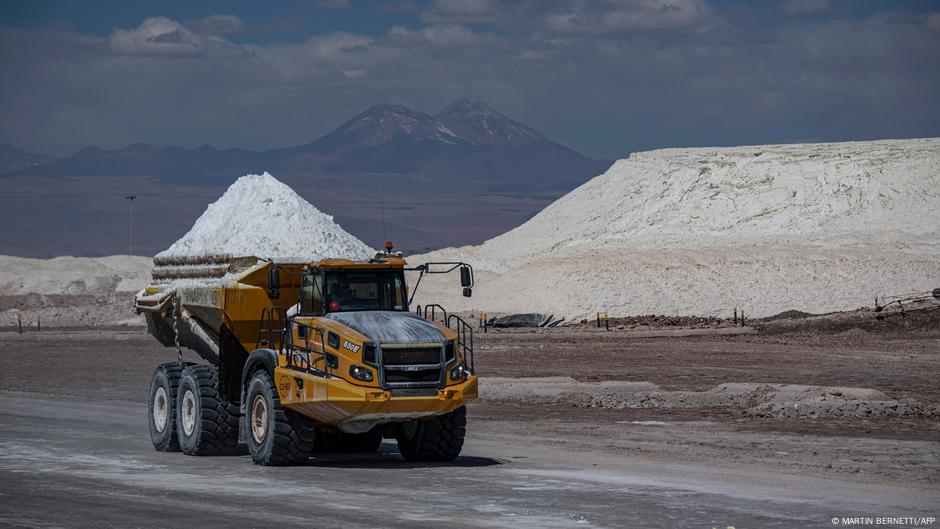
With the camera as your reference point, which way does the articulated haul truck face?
facing the viewer and to the right of the viewer
